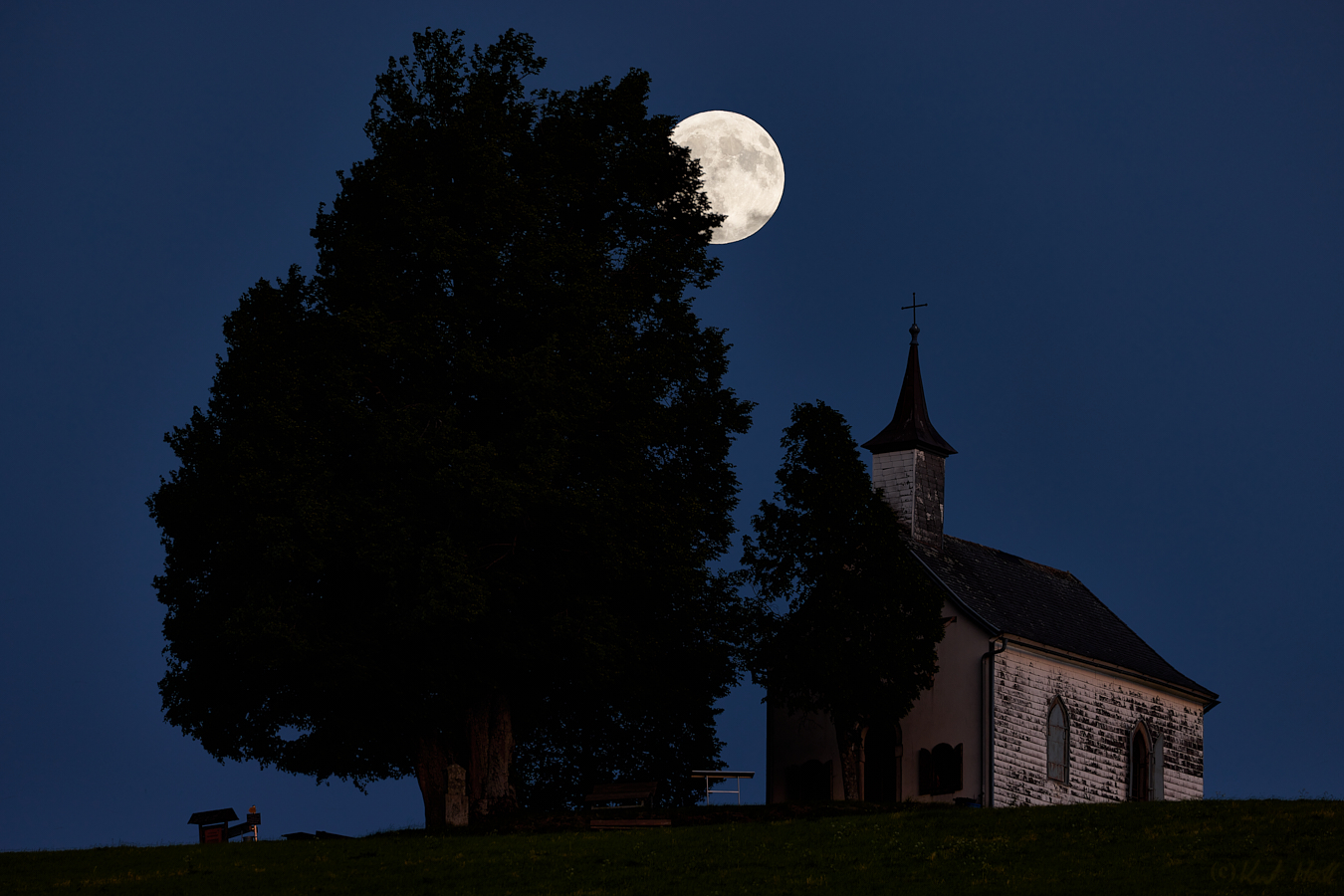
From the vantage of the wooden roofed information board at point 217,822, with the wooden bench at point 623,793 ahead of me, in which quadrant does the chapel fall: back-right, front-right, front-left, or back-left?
front-left

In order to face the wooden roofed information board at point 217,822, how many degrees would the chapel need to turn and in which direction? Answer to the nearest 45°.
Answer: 0° — it already faces it

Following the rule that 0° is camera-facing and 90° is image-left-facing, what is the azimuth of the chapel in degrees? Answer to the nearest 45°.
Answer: approximately 45°

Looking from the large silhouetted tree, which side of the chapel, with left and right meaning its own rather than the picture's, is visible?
front
